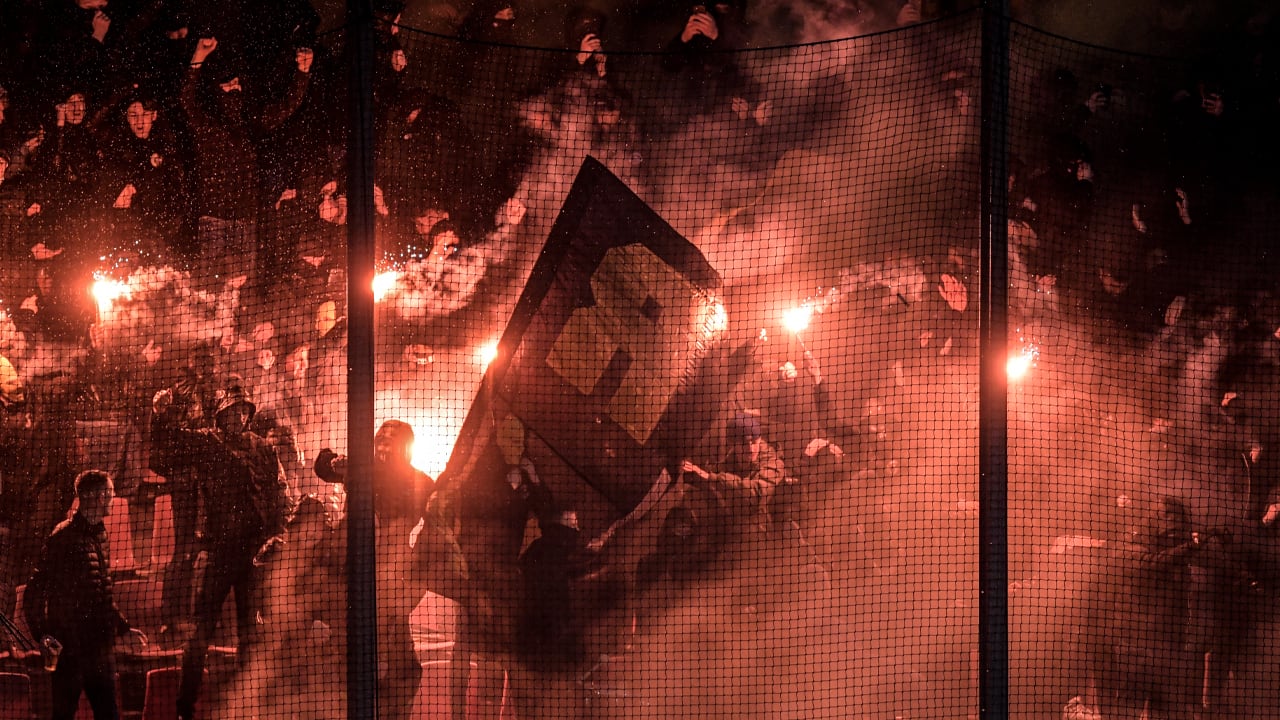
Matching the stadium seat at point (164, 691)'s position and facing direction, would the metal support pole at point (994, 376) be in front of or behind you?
in front

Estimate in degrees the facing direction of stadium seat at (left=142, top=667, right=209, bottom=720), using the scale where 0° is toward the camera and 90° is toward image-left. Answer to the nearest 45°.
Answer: approximately 0°
